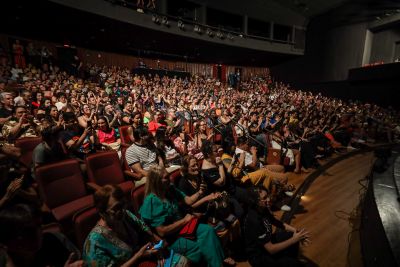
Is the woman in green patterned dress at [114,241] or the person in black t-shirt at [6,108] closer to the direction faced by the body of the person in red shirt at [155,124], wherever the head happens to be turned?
the woman in green patterned dress

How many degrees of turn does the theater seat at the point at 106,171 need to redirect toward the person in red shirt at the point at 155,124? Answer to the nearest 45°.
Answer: approximately 90° to its left

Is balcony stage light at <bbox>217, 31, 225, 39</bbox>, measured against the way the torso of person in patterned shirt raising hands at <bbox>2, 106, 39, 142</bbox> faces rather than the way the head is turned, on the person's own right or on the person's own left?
on the person's own left

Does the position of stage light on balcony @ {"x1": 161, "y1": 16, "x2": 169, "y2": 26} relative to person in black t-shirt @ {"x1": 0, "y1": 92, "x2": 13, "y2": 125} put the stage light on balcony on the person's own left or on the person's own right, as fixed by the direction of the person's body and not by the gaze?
on the person's own left

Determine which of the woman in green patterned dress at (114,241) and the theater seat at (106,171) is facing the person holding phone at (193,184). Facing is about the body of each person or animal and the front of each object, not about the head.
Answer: the theater seat

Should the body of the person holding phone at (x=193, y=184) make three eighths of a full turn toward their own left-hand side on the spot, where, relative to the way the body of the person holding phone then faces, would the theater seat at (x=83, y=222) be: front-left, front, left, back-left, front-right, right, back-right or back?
back-left

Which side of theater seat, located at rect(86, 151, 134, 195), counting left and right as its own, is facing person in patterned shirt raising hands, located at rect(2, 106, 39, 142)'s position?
back

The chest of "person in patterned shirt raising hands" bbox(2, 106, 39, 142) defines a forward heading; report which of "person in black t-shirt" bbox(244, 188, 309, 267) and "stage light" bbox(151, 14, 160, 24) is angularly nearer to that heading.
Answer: the person in black t-shirt
